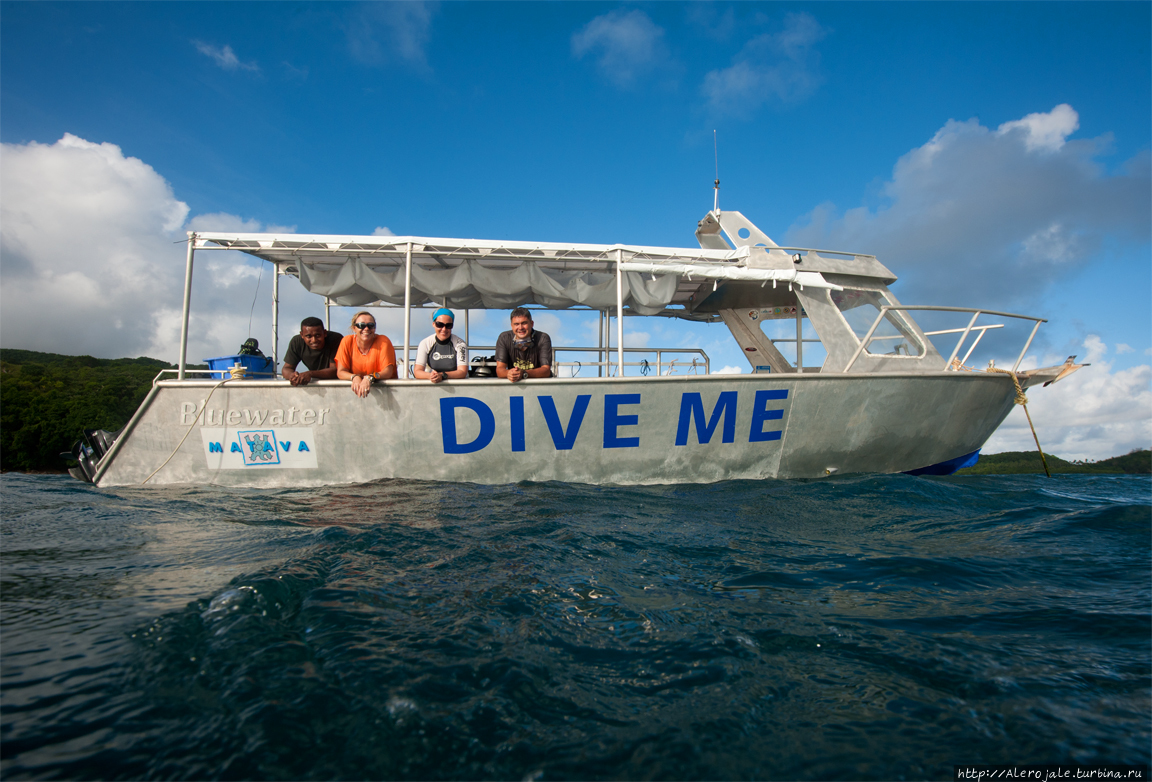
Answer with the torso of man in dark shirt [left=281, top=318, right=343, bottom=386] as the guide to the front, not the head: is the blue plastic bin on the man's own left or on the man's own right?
on the man's own right

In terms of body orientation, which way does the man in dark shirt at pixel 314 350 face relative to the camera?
toward the camera

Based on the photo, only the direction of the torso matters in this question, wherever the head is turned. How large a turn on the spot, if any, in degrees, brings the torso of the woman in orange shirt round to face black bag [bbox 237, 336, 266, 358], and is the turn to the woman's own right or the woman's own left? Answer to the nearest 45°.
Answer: approximately 135° to the woman's own right

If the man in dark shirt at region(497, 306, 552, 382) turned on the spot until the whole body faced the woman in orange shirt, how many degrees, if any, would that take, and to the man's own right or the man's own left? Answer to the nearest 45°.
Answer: approximately 90° to the man's own right

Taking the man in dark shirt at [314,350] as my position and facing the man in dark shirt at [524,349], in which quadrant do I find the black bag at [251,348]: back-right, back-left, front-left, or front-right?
back-left

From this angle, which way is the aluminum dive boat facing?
to the viewer's right

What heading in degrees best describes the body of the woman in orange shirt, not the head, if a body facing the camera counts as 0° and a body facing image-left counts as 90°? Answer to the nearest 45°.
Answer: approximately 0°

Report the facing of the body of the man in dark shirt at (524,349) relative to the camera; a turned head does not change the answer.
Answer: toward the camera

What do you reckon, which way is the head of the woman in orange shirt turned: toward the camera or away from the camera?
toward the camera

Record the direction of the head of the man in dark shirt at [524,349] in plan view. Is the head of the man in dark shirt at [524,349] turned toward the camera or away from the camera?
toward the camera

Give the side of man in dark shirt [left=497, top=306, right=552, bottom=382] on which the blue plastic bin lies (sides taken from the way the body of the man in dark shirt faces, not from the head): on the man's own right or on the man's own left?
on the man's own right

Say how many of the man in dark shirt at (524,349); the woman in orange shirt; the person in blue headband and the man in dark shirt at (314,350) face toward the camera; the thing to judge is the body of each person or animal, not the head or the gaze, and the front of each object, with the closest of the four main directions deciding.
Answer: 4

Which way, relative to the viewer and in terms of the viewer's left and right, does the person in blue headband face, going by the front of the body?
facing the viewer

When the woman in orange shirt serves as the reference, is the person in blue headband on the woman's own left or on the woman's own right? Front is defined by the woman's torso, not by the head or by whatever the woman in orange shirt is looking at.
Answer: on the woman's own left
